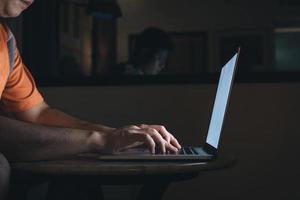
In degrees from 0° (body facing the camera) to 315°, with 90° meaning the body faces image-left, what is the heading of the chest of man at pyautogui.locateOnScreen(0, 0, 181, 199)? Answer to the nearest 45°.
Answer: approximately 270°
